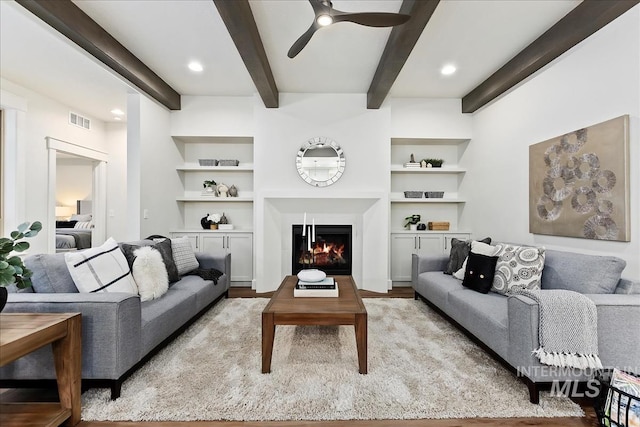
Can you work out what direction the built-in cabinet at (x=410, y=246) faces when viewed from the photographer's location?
facing the viewer

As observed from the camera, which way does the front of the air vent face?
facing the viewer and to the right of the viewer

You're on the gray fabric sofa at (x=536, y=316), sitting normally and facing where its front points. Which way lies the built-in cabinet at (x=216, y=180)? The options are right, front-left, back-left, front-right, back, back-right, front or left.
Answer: front-right

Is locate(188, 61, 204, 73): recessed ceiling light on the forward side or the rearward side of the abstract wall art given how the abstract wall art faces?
on the forward side

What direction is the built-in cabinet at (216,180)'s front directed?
toward the camera

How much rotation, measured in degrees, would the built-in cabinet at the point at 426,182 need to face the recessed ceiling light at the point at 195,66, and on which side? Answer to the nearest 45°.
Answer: approximately 45° to its right

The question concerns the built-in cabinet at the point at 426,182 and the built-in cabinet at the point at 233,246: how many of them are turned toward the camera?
2

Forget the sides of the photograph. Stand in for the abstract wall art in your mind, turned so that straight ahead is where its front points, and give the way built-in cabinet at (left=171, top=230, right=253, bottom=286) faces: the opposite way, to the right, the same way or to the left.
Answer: to the left

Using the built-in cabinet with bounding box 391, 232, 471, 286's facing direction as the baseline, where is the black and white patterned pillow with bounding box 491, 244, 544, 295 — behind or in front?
in front

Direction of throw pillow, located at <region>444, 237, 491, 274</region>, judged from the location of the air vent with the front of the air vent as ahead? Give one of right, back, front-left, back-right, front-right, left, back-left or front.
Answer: front

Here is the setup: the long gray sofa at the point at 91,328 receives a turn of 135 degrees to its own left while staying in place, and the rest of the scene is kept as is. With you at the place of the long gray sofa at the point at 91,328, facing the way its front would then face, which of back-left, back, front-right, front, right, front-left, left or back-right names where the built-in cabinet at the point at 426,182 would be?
right

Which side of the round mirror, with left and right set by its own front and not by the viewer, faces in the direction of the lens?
front

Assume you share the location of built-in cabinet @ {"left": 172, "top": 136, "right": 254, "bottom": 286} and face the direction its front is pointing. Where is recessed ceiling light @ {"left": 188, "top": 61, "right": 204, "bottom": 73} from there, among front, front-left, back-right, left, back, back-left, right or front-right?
front
